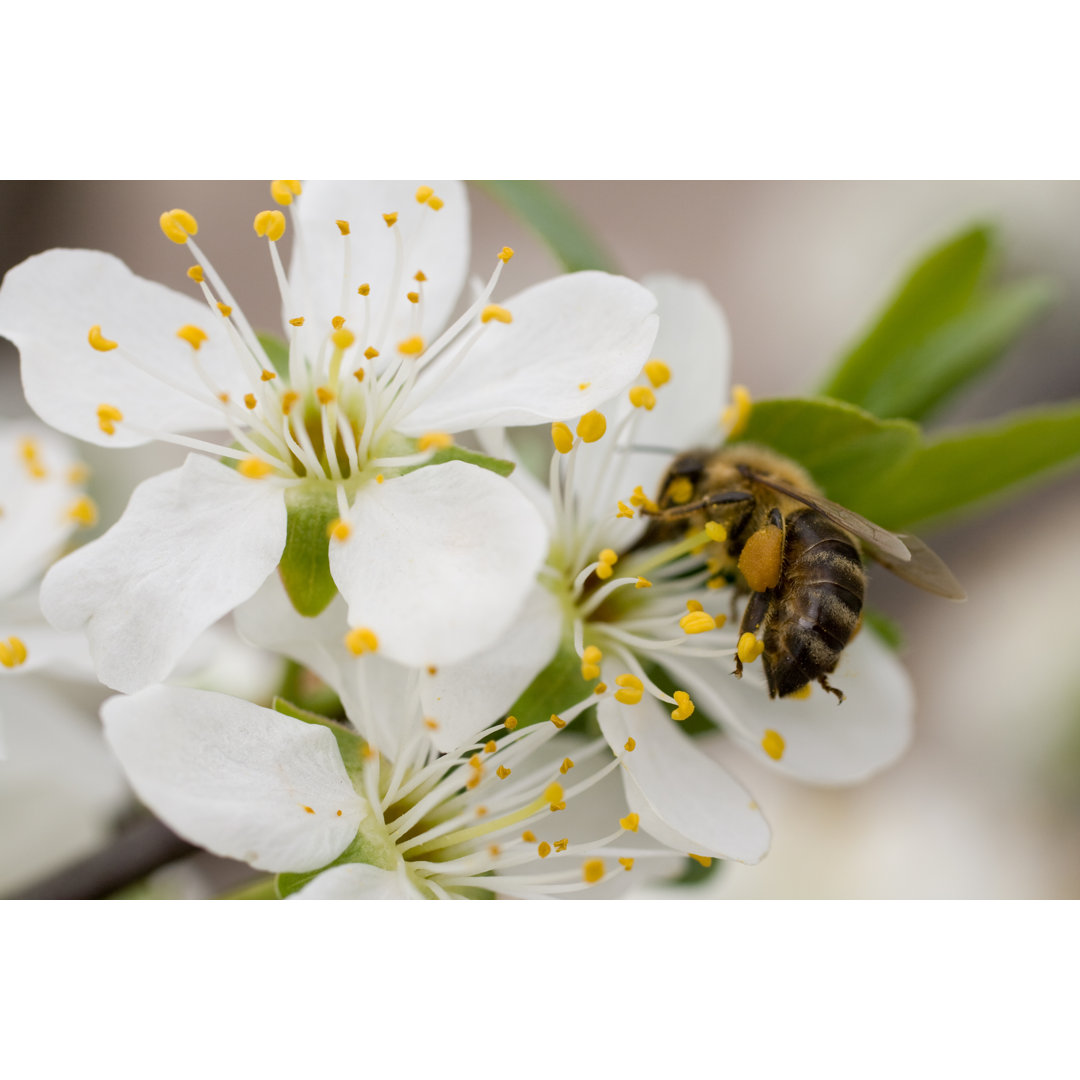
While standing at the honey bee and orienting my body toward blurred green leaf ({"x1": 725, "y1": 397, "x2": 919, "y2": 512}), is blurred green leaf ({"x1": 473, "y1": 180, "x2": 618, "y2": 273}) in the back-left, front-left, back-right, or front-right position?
front-left

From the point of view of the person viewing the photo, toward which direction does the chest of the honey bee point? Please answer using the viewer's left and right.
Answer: facing to the left of the viewer

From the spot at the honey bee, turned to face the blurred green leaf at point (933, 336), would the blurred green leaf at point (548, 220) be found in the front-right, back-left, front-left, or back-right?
front-left
